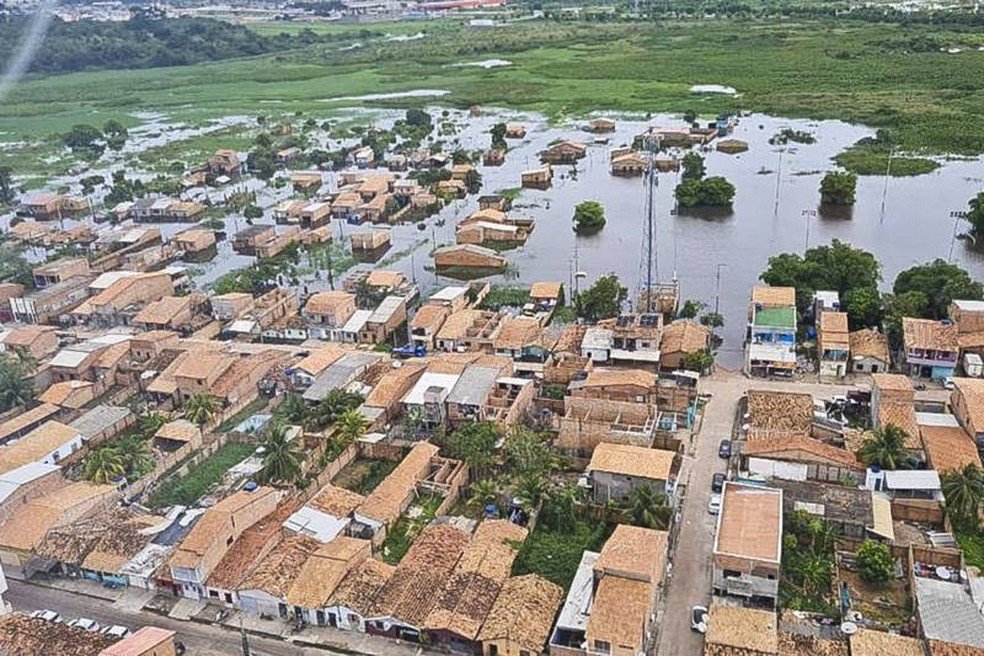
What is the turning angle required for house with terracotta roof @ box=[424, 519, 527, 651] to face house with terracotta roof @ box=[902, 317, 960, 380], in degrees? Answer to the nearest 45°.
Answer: approximately 180°

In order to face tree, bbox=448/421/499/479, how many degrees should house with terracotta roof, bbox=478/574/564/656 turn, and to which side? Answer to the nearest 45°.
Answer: approximately 180°

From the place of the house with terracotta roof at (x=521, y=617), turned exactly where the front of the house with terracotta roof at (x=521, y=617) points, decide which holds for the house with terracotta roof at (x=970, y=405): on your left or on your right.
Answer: on your left

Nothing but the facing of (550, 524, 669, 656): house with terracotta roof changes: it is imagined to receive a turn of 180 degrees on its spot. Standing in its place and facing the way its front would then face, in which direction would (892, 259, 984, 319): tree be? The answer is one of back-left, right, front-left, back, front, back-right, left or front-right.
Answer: front-right

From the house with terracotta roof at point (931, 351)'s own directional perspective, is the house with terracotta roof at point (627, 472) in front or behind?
in front

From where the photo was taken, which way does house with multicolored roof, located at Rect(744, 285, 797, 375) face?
toward the camera

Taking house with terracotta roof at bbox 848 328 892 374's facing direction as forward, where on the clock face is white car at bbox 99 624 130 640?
The white car is roughly at 1 o'clock from the house with terracotta roof.

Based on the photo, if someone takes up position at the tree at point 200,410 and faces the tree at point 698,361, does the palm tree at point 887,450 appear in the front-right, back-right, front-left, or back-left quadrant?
front-right

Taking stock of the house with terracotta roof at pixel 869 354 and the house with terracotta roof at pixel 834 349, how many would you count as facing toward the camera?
2

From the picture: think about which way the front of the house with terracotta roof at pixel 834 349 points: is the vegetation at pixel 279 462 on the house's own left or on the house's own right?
on the house's own right

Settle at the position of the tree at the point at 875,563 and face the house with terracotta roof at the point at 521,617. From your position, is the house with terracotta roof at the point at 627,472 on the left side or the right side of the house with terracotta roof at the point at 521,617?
right

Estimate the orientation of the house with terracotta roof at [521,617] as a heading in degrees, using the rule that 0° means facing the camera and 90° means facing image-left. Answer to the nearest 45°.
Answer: approximately 0°

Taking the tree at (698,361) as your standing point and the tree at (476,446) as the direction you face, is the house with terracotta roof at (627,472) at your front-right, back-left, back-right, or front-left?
front-left

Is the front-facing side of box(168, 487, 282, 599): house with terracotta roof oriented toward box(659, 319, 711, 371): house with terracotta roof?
no

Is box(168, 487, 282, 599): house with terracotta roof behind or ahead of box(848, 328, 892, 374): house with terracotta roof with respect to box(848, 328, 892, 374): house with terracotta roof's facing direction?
ahead

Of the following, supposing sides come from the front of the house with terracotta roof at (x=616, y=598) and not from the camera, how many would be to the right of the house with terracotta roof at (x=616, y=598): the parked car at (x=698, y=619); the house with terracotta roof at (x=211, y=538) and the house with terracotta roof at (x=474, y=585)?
2

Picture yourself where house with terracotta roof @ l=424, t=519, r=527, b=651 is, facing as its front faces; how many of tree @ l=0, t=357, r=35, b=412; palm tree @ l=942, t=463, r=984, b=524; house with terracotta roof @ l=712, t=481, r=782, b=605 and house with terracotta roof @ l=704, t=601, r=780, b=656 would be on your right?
1

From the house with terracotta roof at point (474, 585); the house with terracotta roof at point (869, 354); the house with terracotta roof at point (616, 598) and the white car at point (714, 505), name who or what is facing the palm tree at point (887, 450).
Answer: the house with terracotta roof at point (869, 354)
